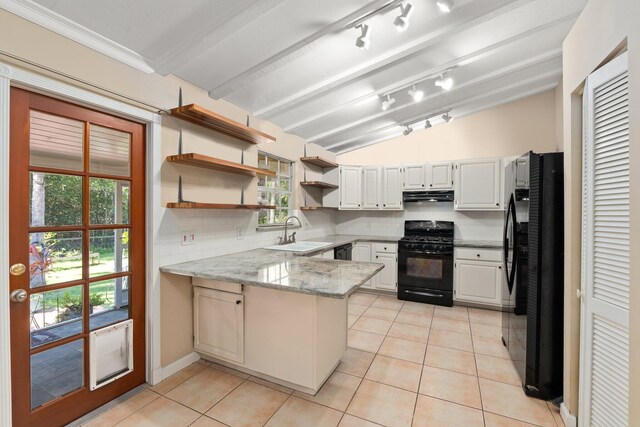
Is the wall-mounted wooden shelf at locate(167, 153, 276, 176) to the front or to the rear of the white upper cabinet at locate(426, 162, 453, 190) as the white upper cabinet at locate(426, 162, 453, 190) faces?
to the front

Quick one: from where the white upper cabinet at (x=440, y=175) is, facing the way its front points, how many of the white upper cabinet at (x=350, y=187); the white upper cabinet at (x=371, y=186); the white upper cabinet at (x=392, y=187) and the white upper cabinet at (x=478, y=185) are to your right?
3

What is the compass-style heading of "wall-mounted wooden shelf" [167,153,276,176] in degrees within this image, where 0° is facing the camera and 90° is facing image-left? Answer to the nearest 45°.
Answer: approximately 315°

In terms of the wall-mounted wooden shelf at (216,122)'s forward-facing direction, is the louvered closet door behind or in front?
in front

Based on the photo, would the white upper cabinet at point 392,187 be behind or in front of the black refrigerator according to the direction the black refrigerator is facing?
in front

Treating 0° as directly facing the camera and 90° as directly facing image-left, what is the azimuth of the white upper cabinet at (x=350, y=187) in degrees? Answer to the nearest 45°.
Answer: approximately 0°

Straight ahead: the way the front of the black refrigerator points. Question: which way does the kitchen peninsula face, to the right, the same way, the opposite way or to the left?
to the left

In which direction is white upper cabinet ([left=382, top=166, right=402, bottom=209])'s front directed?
toward the camera

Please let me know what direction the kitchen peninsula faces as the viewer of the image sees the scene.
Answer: facing the viewer and to the left of the viewer

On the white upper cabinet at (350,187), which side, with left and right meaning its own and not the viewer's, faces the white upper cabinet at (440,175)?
left

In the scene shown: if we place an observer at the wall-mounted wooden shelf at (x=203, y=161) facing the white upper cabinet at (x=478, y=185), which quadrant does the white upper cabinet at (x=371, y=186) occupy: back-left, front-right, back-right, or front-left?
front-left

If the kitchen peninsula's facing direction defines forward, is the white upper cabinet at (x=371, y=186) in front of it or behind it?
behind

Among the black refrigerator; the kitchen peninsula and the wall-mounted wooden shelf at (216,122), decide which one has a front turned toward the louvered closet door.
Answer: the wall-mounted wooden shelf

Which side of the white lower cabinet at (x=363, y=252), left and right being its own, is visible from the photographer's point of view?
front

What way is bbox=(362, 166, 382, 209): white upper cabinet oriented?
toward the camera

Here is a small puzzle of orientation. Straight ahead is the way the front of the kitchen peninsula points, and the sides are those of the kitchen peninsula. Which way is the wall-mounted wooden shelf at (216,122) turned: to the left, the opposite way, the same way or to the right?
to the left
